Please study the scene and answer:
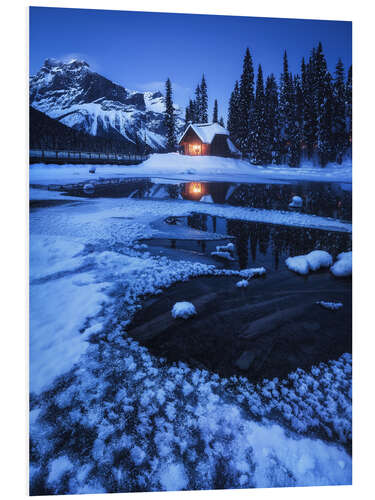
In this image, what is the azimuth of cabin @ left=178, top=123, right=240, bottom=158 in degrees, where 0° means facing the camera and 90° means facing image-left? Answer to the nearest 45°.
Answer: approximately 45°

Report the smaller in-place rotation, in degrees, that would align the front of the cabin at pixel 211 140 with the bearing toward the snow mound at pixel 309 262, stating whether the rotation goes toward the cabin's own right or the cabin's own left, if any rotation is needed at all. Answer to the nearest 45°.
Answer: approximately 45° to the cabin's own left

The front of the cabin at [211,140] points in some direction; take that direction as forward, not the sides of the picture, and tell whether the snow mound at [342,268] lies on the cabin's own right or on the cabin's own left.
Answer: on the cabin's own left

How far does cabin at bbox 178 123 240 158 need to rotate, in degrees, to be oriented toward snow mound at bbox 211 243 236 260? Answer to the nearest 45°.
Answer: approximately 45° to its left
